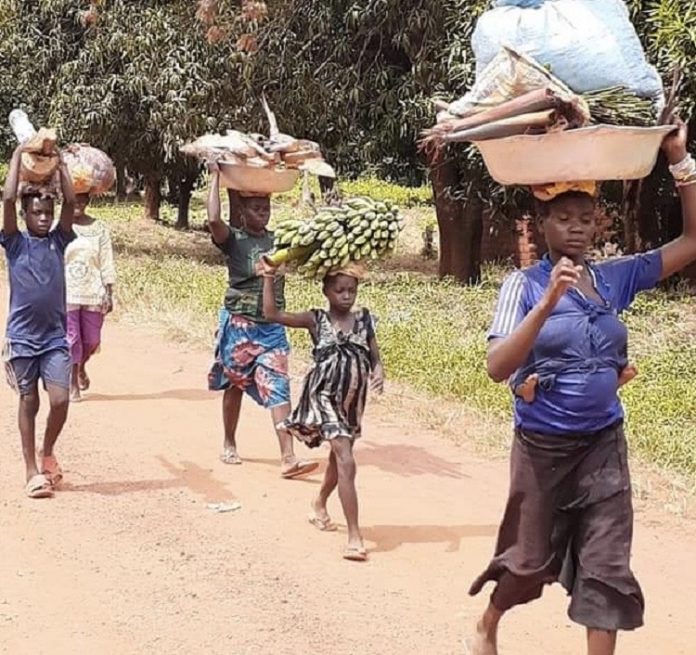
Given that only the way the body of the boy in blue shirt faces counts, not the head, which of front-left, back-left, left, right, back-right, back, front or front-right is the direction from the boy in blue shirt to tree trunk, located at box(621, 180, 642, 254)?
back-left

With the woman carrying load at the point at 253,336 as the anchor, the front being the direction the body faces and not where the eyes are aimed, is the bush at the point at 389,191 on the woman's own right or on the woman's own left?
on the woman's own left

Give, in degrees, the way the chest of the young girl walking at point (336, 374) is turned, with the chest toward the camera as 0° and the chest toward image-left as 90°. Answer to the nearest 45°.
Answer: approximately 315°

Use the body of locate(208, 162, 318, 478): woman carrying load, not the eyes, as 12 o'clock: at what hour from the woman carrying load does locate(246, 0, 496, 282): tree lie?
The tree is roughly at 8 o'clock from the woman carrying load.

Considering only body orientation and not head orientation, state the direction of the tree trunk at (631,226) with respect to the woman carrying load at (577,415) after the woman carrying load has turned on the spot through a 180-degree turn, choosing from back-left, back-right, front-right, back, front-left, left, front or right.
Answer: front-right

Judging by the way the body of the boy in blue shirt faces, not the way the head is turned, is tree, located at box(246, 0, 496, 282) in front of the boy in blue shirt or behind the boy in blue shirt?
behind

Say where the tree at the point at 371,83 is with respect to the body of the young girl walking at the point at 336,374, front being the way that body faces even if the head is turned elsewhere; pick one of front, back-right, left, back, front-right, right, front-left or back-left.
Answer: back-left

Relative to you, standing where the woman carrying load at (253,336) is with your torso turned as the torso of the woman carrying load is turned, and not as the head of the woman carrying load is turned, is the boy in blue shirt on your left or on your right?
on your right

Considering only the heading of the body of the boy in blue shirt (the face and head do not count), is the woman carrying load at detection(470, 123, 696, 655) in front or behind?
in front

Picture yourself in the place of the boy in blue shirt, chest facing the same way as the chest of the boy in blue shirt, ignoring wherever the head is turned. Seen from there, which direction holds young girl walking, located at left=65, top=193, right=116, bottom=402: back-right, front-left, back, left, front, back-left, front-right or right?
back

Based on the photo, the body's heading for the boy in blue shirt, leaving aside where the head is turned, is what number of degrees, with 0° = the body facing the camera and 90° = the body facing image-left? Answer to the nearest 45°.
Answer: approximately 0°

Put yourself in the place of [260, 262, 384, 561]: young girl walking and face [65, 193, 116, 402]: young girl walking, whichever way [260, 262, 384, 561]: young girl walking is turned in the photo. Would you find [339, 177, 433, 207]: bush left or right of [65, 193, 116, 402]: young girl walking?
right

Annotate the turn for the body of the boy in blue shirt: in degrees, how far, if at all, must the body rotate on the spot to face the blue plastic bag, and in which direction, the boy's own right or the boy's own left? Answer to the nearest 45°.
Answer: approximately 45° to the boy's own left
